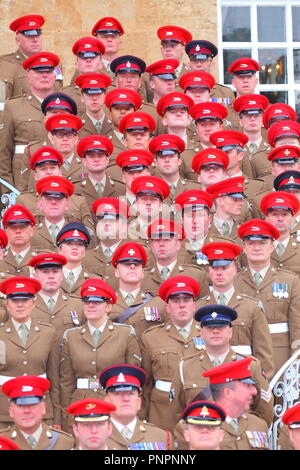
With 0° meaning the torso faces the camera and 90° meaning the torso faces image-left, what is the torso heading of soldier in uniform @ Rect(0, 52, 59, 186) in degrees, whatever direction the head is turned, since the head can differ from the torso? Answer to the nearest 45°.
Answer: approximately 315°

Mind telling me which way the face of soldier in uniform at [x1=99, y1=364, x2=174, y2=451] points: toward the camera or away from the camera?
toward the camera

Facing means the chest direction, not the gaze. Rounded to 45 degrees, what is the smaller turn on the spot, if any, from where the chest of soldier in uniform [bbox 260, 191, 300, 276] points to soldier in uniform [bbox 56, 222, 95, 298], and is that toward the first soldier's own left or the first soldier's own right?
approximately 90° to the first soldier's own right

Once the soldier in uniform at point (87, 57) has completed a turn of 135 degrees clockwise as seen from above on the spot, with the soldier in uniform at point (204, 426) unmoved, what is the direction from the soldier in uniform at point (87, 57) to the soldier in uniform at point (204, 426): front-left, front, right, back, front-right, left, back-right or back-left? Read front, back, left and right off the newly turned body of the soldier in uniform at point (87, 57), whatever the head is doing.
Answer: back-left

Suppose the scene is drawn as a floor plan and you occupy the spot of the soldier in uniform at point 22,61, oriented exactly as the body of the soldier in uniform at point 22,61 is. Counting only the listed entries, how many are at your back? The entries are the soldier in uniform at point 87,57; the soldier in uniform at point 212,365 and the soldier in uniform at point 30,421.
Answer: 0

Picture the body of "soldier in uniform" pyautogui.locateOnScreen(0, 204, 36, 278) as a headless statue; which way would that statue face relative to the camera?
toward the camera

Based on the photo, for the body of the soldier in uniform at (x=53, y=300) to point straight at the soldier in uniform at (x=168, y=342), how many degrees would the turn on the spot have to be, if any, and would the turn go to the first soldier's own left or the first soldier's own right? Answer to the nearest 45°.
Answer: approximately 45° to the first soldier's own left

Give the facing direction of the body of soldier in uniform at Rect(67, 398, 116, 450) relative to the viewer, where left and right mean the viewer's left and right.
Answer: facing the viewer

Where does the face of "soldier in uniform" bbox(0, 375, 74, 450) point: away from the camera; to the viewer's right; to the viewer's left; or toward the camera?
toward the camera

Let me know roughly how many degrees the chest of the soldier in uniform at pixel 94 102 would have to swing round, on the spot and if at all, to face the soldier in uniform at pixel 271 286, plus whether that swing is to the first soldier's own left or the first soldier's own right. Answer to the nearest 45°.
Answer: approximately 45° to the first soldier's own left

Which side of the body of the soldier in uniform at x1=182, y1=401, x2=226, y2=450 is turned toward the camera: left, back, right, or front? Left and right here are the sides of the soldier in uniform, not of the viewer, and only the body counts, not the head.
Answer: front

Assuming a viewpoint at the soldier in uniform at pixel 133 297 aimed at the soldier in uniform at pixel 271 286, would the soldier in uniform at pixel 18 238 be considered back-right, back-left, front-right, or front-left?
back-left

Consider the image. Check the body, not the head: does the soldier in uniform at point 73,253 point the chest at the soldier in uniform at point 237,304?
no

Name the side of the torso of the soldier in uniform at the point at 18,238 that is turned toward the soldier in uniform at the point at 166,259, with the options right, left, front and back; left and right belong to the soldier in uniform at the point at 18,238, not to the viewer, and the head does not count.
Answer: left
